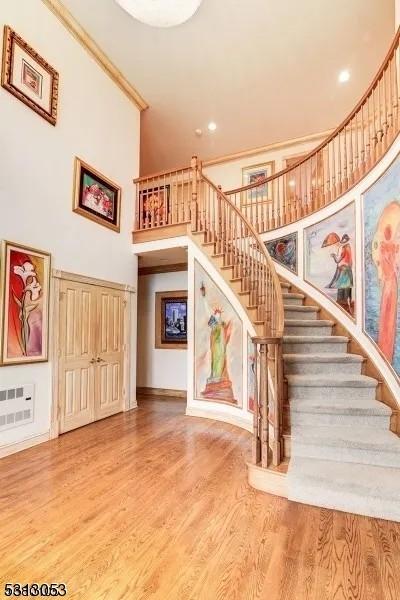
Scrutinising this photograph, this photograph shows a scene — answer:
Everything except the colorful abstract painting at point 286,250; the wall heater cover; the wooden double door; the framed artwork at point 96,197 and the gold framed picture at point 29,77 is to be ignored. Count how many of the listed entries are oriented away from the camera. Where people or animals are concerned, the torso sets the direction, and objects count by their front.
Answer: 0

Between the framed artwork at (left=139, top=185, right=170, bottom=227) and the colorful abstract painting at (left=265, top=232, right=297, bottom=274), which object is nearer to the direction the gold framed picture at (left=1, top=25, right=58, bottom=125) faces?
the colorful abstract painting

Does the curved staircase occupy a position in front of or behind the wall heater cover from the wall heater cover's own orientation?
in front

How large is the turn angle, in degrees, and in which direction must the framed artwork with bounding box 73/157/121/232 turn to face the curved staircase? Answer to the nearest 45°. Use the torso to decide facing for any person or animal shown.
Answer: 0° — it already faces it

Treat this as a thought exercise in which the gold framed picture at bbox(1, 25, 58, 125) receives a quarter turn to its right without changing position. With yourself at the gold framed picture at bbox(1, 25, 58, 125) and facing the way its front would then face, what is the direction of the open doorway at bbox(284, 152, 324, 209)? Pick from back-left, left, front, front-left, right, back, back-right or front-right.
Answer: back-left

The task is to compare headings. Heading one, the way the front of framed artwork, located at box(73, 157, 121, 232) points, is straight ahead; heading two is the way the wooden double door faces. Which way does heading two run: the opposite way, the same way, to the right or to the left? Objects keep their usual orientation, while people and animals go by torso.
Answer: the same way

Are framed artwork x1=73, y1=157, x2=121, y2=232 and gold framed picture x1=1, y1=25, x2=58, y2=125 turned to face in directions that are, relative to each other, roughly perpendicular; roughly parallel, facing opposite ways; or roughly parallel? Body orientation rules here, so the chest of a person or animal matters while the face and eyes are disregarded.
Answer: roughly parallel

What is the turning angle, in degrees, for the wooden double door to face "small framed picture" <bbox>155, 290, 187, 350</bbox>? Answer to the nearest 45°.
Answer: approximately 90° to its left

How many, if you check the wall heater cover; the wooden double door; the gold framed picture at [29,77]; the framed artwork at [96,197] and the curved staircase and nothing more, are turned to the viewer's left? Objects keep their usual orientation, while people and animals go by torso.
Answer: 0

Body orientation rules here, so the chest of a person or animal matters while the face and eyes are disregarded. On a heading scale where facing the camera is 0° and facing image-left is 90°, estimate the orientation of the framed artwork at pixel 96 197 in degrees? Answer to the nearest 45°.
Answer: approximately 315°

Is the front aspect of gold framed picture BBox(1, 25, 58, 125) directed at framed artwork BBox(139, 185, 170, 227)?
no

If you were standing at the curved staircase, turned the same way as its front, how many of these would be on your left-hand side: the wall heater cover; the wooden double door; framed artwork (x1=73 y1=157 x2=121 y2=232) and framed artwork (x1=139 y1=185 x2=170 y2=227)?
0

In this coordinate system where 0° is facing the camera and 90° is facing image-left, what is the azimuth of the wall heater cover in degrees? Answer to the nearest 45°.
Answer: approximately 315°

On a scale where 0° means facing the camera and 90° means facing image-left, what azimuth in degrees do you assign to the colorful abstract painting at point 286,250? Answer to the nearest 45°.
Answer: approximately 45°

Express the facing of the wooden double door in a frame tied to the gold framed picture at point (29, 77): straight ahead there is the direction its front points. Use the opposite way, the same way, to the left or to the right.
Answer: the same way

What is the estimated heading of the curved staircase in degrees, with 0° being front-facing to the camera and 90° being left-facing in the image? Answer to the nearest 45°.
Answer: approximately 0°
